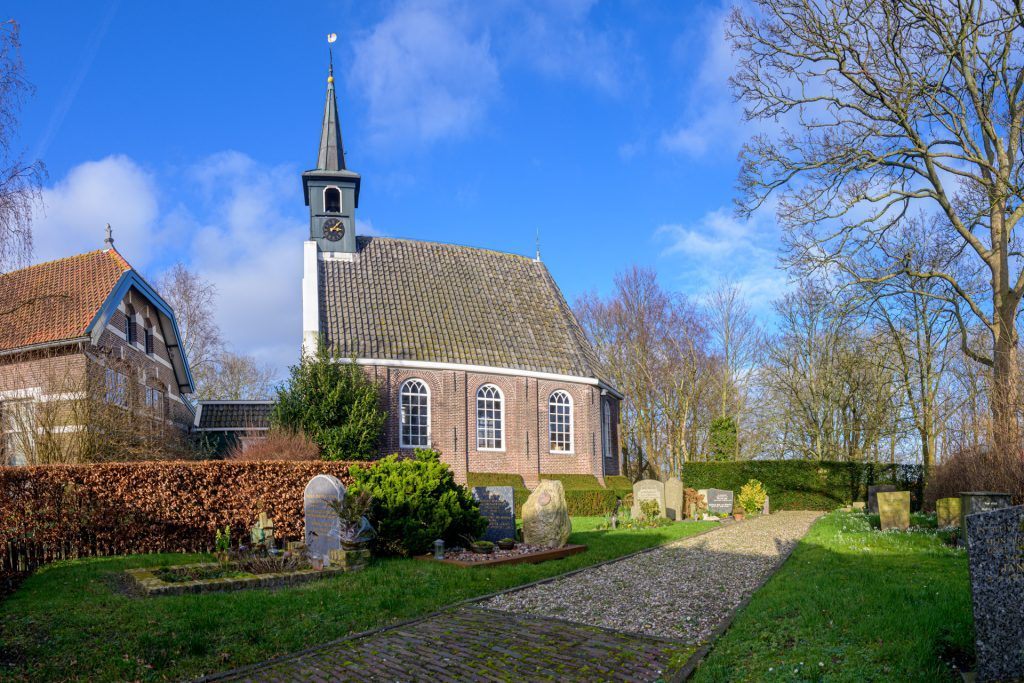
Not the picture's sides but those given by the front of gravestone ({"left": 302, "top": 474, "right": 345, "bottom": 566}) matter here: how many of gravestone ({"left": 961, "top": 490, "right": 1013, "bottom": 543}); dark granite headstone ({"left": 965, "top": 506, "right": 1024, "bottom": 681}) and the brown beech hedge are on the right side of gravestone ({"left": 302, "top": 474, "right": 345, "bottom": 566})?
1

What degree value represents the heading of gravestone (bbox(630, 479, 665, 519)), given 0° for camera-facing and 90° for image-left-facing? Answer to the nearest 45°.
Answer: approximately 0°

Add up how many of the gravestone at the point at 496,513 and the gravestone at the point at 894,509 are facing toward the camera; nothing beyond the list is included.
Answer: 2

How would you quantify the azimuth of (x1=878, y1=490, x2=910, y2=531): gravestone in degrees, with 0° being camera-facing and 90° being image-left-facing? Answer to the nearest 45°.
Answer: approximately 0°

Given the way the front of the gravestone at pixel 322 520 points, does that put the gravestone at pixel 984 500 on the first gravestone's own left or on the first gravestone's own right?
on the first gravestone's own left

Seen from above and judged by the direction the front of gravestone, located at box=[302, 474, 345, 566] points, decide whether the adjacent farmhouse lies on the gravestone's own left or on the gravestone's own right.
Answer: on the gravestone's own right

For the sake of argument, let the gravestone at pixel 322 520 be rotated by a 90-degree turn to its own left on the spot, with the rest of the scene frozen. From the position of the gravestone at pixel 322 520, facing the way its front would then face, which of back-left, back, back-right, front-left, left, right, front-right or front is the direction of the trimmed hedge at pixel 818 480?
left
